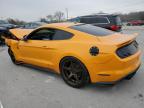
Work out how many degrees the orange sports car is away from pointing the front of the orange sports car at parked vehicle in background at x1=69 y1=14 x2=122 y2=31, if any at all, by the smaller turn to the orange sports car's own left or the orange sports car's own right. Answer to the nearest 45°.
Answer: approximately 45° to the orange sports car's own right

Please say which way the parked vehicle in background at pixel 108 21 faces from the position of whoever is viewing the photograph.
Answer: facing away from the viewer and to the left of the viewer

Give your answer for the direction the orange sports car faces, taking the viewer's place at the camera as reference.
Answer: facing away from the viewer and to the left of the viewer

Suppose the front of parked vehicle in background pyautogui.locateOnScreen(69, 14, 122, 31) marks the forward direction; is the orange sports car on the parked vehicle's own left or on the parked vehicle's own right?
on the parked vehicle's own left

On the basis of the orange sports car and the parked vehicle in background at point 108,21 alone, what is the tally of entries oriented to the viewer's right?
0

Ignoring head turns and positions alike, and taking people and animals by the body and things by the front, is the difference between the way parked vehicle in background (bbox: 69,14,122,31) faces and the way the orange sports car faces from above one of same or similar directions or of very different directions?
same or similar directions
